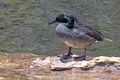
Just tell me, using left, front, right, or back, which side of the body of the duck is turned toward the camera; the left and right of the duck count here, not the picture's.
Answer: left
